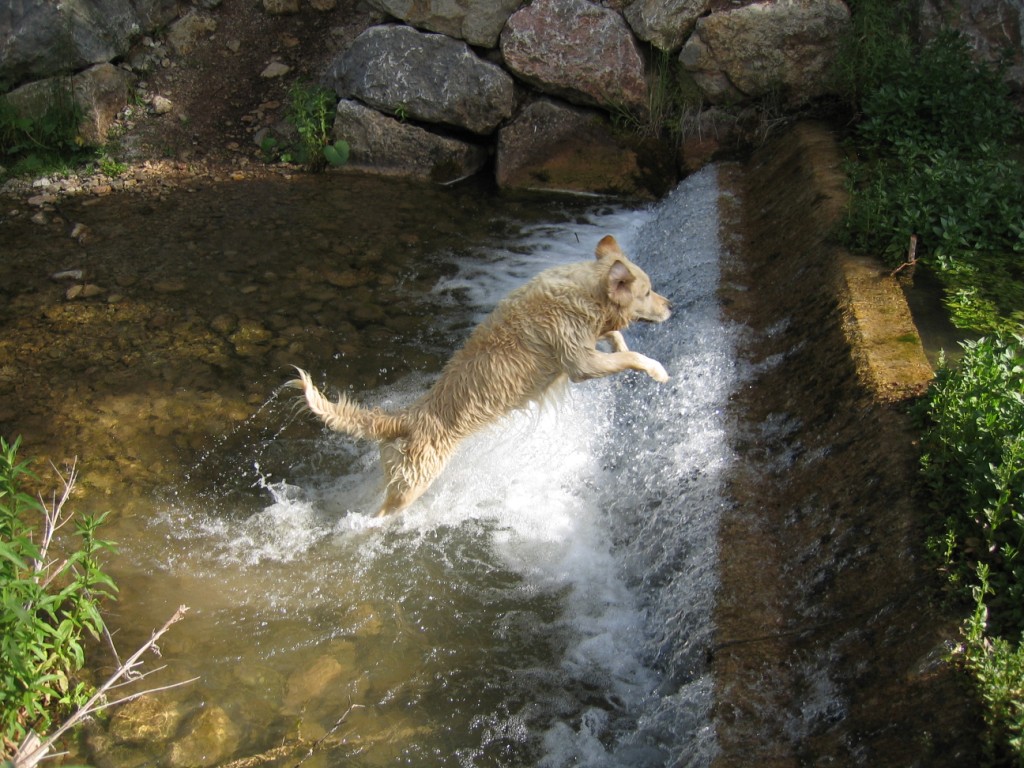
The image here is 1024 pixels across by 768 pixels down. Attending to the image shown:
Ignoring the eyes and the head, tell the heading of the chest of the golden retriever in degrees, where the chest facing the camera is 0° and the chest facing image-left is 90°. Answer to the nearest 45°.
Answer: approximately 270°

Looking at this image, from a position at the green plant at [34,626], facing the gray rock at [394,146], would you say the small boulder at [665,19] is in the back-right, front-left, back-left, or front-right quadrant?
front-right

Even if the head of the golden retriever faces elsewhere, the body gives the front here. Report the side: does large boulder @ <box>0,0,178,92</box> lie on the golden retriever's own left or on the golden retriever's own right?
on the golden retriever's own left

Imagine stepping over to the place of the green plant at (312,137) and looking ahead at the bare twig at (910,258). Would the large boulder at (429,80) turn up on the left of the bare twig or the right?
left

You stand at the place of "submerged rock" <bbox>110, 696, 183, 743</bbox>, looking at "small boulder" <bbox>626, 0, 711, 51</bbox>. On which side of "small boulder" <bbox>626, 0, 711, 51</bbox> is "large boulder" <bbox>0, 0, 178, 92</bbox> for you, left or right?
left

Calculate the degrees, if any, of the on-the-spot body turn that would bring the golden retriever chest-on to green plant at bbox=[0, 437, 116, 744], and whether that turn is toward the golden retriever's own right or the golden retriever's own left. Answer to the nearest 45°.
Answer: approximately 135° to the golden retriever's own right

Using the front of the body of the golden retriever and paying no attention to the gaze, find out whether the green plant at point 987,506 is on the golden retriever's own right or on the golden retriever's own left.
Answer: on the golden retriever's own right

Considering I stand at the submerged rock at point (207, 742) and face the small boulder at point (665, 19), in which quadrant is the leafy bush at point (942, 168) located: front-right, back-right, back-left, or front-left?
front-right

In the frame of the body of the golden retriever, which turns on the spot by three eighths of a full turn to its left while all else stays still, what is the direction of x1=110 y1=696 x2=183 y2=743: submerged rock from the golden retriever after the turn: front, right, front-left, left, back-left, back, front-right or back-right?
left

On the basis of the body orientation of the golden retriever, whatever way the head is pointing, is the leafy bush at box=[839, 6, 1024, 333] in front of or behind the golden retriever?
in front

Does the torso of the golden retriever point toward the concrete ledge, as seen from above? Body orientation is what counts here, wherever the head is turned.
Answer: yes

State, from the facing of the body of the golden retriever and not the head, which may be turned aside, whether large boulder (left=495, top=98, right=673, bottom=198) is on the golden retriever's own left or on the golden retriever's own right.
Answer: on the golden retriever's own left

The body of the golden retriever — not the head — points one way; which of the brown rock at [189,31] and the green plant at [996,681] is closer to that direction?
the green plant

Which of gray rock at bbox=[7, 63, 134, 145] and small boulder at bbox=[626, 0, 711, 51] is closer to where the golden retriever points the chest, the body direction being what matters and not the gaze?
the small boulder

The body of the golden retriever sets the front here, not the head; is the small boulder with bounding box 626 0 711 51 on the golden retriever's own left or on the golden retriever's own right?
on the golden retriever's own left
